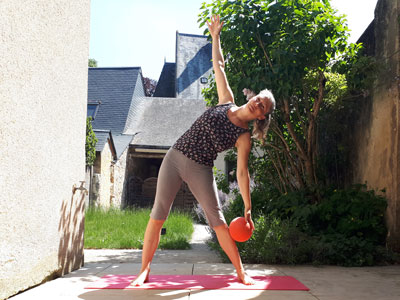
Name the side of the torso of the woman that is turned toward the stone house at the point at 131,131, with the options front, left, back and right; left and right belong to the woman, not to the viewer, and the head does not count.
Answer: back

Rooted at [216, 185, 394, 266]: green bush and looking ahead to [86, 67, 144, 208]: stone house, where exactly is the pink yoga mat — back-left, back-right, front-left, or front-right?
back-left

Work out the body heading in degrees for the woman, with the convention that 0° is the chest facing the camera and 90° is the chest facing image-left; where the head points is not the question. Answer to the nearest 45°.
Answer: approximately 0°

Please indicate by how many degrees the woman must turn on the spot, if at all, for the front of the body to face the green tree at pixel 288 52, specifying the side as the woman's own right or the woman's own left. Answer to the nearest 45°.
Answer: approximately 135° to the woman's own left

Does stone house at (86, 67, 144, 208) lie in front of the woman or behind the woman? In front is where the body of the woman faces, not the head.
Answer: behind

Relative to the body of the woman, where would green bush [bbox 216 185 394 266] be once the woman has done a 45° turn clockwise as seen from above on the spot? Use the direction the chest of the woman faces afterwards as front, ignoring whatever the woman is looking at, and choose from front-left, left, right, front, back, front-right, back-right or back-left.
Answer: back

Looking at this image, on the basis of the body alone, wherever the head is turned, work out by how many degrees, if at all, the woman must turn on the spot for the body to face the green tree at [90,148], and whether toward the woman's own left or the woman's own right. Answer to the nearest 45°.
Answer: approximately 180°
